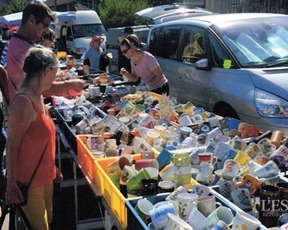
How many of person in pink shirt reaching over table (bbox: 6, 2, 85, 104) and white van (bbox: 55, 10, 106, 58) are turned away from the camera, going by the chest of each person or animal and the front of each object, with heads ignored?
0

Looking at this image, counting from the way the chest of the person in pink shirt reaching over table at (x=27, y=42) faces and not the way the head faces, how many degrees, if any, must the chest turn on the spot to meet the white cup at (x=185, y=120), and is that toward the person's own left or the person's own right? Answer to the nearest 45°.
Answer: approximately 45° to the person's own right

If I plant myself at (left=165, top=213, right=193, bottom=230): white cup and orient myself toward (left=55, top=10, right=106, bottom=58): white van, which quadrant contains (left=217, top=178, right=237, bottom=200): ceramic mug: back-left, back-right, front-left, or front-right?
front-right

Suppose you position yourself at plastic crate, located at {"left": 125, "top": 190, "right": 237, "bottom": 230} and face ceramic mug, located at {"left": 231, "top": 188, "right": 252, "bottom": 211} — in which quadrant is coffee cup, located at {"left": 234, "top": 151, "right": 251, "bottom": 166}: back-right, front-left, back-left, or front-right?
front-left

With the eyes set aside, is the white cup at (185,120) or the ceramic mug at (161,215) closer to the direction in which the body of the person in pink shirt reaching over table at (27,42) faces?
the white cup

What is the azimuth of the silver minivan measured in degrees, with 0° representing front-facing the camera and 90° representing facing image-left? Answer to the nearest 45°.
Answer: approximately 315°

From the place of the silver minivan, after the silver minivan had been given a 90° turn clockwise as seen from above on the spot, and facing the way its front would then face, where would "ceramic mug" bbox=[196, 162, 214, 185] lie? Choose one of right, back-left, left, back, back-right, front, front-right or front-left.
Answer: front-left

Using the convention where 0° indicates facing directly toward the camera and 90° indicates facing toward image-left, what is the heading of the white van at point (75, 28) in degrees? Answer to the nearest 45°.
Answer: approximately 315°

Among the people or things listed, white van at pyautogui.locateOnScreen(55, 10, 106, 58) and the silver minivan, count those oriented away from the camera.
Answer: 0

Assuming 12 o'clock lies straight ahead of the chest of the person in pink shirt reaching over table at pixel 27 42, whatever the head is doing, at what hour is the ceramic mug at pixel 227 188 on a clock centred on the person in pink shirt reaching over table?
The ceramic mug is roughly at 2 o'clock from the person in pink shirt reaching over table.

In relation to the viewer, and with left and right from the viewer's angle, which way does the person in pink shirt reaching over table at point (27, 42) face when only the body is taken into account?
facing to the right of the viewer

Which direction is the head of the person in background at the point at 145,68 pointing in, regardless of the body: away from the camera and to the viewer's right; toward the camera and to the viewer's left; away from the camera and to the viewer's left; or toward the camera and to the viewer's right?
toward the camera and to the viewer's left

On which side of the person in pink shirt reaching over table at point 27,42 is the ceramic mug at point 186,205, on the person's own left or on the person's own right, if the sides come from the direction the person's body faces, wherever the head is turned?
on the person's own right

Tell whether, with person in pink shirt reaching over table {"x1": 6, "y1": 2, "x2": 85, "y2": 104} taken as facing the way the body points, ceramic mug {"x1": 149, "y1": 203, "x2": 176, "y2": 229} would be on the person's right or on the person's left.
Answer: on the person's right

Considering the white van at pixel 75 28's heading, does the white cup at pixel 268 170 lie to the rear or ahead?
ahead

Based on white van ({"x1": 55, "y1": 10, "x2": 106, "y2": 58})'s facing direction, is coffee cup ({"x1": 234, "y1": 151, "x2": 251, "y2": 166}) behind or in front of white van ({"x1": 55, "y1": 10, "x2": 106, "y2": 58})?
in front

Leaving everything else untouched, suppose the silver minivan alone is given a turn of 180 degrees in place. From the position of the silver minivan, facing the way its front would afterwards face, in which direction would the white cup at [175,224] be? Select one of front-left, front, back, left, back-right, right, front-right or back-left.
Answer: back-left
